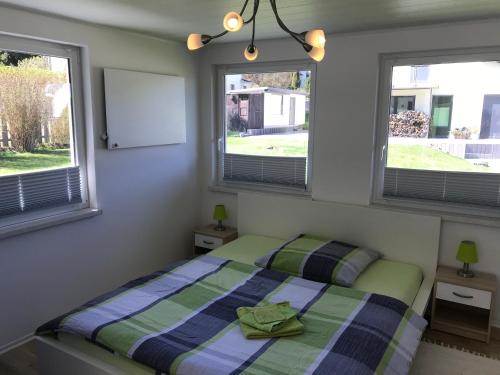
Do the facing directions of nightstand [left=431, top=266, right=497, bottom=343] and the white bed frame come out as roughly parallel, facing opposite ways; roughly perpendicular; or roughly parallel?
roughly parallel

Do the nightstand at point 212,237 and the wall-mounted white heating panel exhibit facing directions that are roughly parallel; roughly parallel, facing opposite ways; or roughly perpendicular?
roughly perpendicular

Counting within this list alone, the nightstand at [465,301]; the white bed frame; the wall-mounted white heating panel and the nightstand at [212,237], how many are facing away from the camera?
0

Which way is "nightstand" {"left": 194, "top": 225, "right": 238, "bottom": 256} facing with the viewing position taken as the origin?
facing the viewer and to the left of the viewer

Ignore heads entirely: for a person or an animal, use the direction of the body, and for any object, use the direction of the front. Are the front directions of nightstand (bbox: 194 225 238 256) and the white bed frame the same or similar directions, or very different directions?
same or similar directions

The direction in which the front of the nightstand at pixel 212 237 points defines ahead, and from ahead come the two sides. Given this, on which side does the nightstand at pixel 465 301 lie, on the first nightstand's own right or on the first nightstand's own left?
on the first nightstand's own left

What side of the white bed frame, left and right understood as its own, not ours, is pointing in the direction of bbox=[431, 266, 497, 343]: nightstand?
left

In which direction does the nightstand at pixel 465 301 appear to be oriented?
toward the camera

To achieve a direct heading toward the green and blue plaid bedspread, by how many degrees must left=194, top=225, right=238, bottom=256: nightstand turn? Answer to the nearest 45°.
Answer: approximately 45° to its left

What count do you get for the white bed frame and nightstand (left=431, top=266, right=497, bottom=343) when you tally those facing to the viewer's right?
0

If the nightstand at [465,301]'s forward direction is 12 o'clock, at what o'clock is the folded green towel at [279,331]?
The folded green towel is roughly at 1 o'clock from the nightstand.

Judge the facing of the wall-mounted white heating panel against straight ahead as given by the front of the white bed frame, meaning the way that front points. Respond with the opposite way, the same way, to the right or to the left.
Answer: to the left

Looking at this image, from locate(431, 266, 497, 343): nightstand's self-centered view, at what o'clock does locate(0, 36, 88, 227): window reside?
The window is roughly at 2 o'clock from the nightstand.

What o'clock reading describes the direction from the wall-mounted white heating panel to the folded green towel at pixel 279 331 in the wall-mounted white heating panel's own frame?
The folded green towel is roughly at 1 o'clock from the wall-mounted white heating panel.

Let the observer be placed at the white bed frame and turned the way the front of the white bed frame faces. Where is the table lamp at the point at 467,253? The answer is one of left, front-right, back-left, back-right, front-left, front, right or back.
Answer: left

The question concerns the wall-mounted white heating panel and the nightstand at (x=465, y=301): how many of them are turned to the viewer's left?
0
